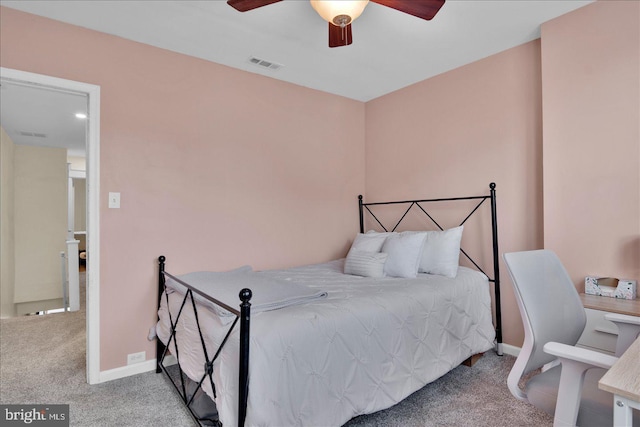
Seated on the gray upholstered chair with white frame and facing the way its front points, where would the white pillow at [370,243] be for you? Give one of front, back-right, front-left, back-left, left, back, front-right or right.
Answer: back

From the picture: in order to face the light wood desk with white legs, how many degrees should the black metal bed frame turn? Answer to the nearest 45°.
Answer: approximately 90° to its left

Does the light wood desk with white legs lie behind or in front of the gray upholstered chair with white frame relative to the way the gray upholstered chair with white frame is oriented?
in front

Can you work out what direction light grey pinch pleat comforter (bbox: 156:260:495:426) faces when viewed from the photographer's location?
facing the viewer and to the left of the viewer

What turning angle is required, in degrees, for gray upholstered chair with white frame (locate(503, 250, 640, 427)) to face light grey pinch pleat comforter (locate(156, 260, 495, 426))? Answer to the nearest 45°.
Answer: approximately 135° to its right

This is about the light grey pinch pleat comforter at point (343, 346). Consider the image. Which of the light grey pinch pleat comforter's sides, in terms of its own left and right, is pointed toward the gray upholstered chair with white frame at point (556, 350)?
left

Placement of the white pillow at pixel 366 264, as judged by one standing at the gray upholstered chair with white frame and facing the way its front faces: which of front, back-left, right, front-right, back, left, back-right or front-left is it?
back

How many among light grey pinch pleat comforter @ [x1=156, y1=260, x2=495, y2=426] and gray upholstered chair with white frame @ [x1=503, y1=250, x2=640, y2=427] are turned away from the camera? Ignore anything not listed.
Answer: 0

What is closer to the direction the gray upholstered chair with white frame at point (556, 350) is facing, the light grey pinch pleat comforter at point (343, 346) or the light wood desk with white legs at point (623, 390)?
the light wood desk with white legs

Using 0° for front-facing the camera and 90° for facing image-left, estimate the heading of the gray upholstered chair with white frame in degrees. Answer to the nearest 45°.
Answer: approximately 315°

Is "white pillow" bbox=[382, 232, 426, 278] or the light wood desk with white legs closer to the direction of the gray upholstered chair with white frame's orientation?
the light wood desk with white legs

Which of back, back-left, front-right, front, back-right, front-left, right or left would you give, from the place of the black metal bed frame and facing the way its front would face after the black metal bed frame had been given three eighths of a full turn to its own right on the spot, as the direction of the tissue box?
right

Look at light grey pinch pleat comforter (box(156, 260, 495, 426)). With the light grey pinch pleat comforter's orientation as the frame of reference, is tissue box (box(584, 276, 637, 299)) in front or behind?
behind
